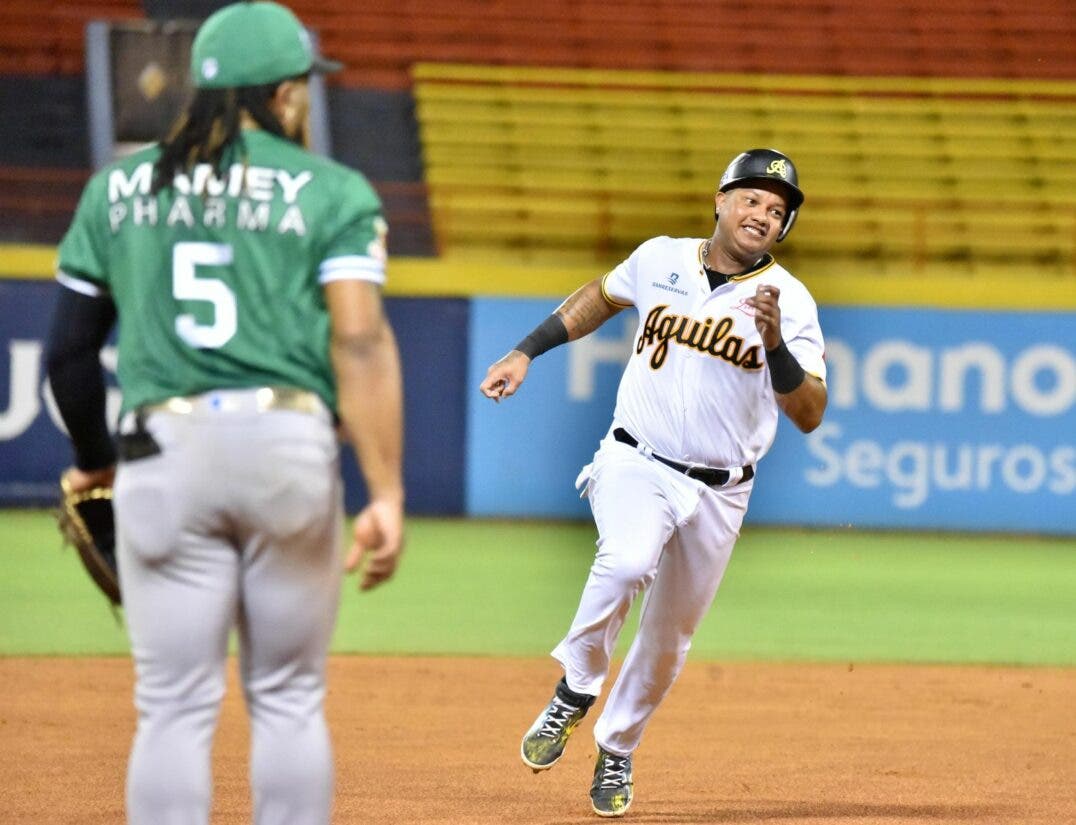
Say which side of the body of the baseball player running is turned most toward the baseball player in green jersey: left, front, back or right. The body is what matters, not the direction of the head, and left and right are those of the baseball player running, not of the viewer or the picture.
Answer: front

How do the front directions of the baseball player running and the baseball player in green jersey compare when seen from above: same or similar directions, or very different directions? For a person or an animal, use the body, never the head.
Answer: very different directions

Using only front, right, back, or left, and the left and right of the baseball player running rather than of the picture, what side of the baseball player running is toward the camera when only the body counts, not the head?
front

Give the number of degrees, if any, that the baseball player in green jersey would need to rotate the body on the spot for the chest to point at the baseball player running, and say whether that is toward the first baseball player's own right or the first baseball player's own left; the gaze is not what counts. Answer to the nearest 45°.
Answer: approximately 45° to the first baseball player's own right

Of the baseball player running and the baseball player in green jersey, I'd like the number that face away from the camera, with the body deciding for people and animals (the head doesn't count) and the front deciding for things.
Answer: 1

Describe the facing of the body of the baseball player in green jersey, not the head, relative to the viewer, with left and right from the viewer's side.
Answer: facing away from the viewer

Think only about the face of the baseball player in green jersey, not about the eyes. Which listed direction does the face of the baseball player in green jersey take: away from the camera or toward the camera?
away from the camera
